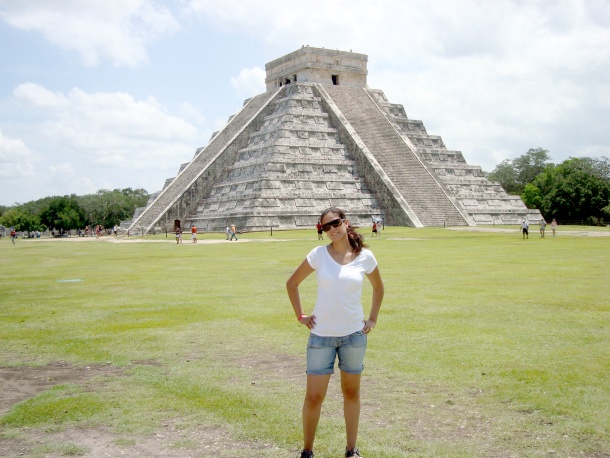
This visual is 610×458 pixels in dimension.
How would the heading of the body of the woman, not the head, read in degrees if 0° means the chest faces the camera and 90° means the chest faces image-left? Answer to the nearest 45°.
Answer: approximately 0°

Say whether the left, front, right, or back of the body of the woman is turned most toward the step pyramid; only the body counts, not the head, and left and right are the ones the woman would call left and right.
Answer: back
